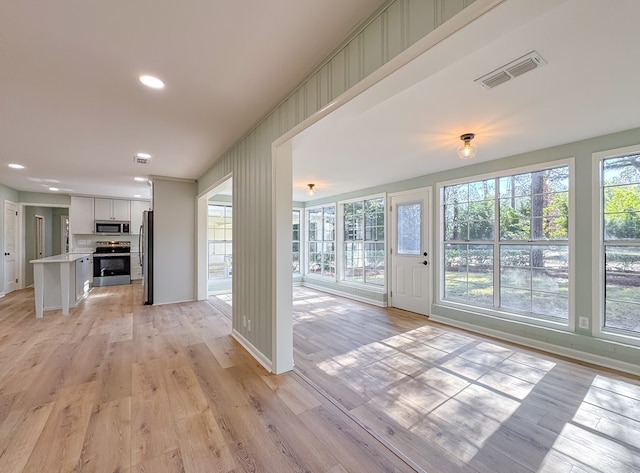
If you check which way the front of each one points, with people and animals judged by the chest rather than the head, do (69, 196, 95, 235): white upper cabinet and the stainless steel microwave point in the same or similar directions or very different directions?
same or similar directions

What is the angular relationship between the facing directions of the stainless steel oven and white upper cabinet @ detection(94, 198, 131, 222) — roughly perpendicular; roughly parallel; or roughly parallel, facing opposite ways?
roughly parallel

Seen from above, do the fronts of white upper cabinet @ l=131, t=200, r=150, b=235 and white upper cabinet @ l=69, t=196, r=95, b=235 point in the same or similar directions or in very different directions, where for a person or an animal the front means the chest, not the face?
same or similar directions

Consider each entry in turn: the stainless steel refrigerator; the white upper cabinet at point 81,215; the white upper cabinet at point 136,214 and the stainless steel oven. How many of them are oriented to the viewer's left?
1

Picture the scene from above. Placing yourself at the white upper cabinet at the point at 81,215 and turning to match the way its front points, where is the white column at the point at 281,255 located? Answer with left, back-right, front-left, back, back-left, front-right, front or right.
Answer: front

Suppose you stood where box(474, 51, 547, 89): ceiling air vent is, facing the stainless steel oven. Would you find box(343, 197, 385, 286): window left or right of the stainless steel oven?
right

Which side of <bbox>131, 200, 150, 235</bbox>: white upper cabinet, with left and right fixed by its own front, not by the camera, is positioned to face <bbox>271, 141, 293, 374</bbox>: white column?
front

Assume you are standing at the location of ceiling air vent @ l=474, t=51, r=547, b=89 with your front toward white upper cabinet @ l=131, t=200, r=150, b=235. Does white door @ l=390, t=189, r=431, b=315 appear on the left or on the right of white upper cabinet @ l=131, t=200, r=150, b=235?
right

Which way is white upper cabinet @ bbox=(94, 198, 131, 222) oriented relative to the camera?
toward the camera

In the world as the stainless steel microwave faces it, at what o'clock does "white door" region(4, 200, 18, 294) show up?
The white door is roughly at 3 o'clock from the stainless steel microwave.

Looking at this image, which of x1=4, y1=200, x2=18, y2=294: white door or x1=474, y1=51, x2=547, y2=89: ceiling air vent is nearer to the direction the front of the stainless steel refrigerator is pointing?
the white door

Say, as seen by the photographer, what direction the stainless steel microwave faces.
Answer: facing the viewer

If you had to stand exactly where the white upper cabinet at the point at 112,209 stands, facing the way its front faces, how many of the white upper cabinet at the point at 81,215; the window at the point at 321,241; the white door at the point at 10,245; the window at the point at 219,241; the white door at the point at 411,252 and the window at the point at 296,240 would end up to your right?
2

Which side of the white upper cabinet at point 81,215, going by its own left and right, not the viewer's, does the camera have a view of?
front

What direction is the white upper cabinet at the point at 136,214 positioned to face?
toward the camera

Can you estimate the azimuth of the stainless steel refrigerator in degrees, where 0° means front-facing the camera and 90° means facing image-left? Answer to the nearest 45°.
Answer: approximately 90°
